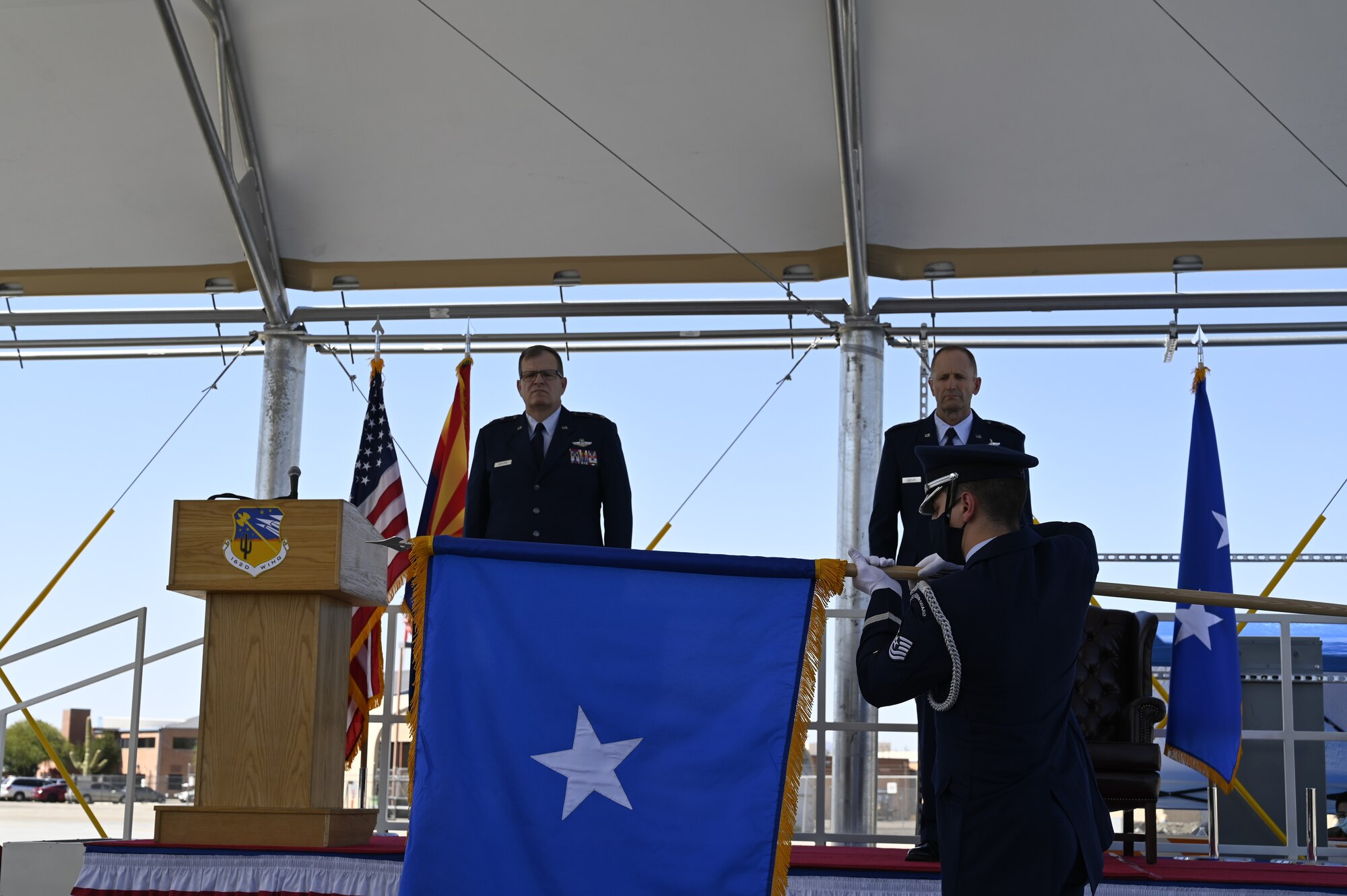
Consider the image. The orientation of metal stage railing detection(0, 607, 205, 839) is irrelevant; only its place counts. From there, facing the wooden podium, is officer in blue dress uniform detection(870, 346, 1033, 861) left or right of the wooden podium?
left

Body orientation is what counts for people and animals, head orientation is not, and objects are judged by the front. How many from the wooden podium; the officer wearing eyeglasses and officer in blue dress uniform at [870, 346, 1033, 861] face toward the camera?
3

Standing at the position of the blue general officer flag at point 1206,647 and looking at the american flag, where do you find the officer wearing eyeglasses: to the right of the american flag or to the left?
left

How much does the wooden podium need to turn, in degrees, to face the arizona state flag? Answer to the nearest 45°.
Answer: approximately 180°

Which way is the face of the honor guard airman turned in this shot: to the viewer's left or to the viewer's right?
to the viewer's left

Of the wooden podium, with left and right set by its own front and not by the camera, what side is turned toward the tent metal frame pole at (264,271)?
back

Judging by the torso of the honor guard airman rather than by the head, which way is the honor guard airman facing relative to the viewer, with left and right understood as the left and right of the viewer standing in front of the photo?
facing away from the viewer and to the left of the viewer

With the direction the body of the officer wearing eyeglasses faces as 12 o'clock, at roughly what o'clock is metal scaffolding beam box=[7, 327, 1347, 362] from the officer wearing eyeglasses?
The metal scaffolding beam is roughly at 6 o'clock from the officer wearing eyeglasses.
